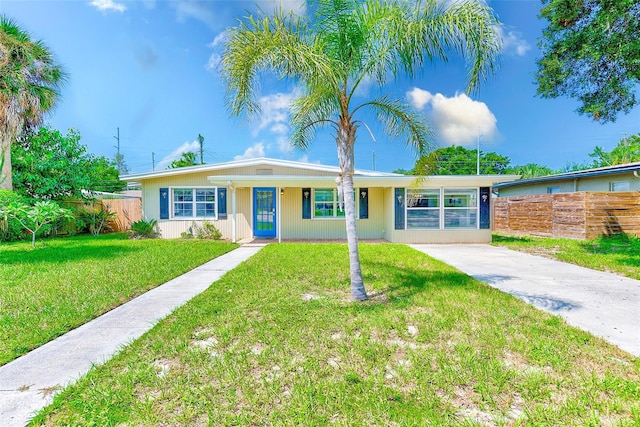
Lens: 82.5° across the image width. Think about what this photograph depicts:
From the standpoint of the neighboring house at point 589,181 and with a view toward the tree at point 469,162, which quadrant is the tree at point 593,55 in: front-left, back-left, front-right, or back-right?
back-left

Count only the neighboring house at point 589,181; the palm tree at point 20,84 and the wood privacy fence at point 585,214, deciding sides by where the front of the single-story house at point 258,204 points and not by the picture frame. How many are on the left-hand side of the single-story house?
2

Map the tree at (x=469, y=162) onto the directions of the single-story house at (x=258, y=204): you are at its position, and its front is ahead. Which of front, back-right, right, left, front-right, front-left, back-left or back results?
back-left

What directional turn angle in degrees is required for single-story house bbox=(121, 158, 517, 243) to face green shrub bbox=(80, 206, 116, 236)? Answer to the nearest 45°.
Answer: approximately 90° to its right

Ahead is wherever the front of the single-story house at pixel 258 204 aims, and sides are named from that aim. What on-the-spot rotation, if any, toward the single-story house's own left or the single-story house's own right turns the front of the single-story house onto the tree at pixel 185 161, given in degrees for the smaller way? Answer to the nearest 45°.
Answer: approximately 135° to the single-story house's own right

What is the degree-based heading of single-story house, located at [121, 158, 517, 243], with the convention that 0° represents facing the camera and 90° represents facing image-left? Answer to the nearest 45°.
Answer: approximately 0°

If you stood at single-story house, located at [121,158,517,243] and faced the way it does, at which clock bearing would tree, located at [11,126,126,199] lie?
The tree is roughly at 3 o'clock from the single-story house.

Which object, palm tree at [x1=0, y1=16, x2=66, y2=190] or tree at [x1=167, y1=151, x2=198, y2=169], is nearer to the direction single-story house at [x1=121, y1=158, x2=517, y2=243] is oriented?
the palm tree

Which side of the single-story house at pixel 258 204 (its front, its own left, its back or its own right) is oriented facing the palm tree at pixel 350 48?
front

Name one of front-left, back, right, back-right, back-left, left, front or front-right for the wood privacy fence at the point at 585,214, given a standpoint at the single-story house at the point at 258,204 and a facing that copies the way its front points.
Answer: left
